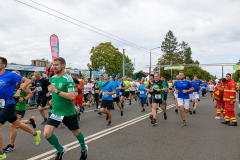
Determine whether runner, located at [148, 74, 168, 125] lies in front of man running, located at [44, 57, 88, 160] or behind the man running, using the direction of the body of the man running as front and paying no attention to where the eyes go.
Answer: behind

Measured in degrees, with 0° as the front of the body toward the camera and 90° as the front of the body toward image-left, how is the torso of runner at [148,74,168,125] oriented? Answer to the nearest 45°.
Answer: approximately 45°

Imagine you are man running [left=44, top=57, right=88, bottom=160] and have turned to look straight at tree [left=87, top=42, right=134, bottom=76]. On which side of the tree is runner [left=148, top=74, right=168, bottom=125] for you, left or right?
right

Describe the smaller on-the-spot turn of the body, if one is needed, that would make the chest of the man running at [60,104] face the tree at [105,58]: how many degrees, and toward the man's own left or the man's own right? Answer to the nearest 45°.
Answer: approximately 135° to the man's own right
